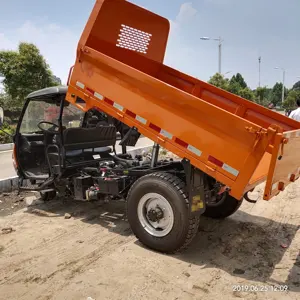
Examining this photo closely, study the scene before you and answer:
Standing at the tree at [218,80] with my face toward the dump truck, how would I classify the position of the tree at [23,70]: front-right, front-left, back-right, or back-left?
front-right

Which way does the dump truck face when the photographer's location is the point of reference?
facing away from the viewer and to the left of the viewer

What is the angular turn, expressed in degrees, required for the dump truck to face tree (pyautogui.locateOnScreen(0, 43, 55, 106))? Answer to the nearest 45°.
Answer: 0° — it already faces it
